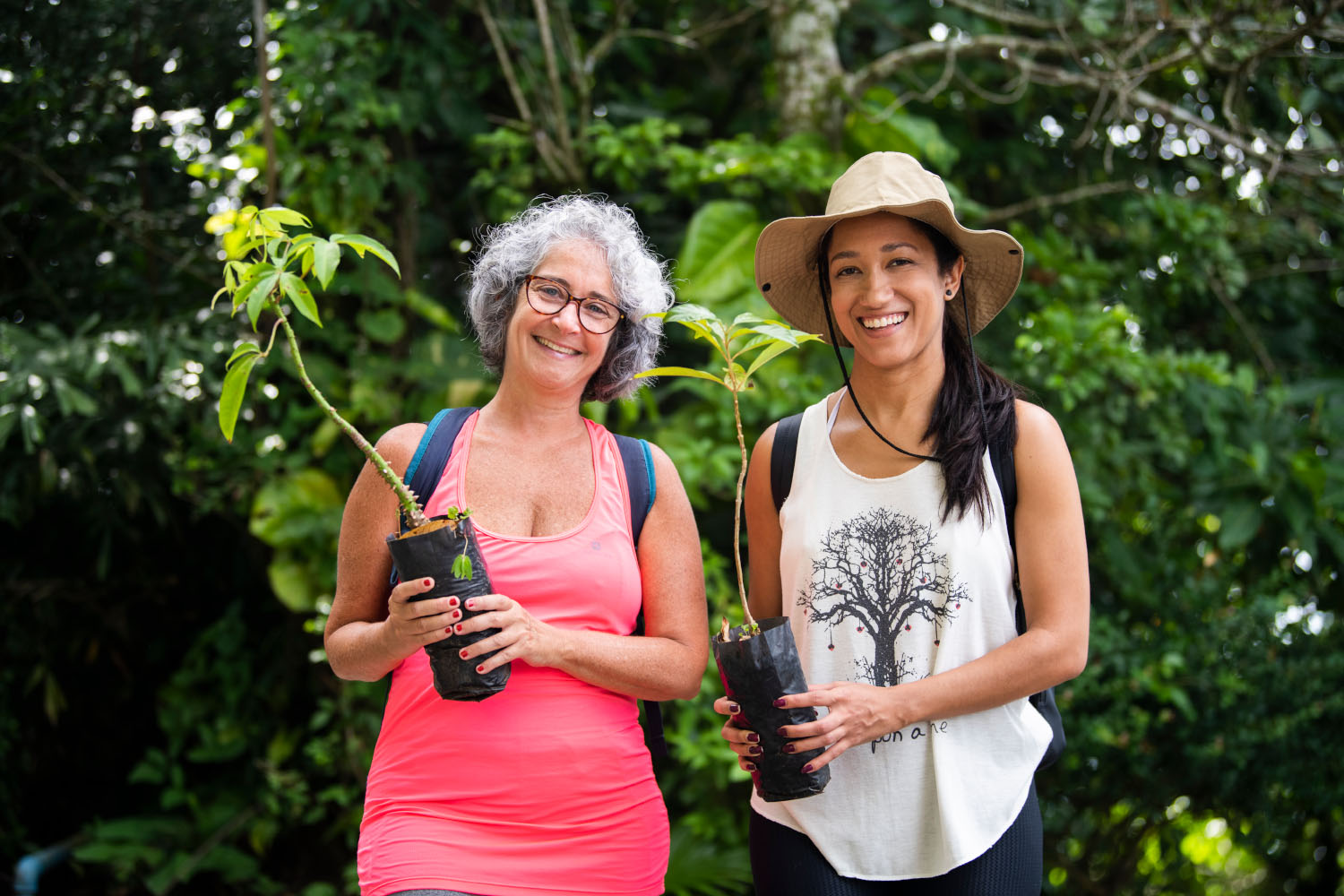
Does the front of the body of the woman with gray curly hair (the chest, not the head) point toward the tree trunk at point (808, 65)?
no

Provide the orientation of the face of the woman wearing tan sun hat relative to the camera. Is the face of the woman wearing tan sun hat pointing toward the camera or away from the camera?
toward the camera

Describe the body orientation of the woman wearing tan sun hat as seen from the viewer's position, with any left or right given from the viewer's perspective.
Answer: facing the viewer

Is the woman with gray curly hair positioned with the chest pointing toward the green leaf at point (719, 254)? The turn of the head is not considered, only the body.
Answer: no

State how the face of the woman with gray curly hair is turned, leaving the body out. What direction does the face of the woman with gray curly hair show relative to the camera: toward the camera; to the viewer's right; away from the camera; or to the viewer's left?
toward the camera

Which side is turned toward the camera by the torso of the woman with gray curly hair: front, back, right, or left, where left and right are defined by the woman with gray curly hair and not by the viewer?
front

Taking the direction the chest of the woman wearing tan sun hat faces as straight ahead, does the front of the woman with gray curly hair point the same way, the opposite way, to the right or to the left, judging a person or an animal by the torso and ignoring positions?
the same way

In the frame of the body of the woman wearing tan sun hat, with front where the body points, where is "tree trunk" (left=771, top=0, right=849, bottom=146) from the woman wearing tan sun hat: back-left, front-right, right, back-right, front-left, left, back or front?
back

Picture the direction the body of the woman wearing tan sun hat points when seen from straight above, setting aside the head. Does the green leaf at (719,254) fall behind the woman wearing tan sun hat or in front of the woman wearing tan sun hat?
behind
